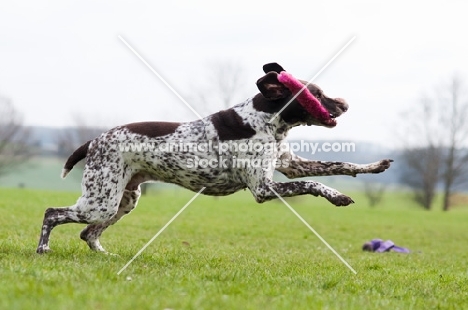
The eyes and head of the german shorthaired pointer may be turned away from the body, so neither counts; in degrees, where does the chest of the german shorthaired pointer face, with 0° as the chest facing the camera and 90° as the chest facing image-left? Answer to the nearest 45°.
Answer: approximately 270°

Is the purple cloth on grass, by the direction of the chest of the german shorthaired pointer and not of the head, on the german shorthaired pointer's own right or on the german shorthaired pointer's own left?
on the german shorthaired pointer's own left
